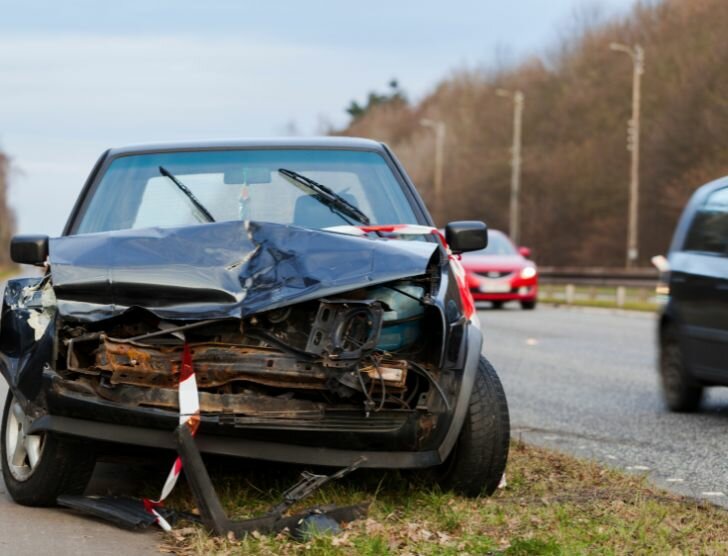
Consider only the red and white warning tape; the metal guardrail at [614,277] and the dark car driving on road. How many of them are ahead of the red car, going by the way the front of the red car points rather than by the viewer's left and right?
2

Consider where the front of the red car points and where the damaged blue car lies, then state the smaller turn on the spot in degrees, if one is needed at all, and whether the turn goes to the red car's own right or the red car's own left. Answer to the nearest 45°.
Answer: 0° — it already faces it

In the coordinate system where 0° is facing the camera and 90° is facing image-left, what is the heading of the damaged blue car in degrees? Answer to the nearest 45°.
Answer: approximately 0°

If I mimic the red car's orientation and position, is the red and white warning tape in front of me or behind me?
in front

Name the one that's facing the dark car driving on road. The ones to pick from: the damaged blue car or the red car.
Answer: the red car

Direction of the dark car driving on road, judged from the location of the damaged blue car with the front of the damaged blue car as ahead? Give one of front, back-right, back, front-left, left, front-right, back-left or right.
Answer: back-left

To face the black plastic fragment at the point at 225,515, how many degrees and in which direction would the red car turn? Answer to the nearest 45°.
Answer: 0° — it already faces it

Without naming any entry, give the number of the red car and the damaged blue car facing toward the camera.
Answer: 2

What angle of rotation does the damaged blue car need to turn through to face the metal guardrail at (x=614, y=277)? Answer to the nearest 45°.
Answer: approximately 180°

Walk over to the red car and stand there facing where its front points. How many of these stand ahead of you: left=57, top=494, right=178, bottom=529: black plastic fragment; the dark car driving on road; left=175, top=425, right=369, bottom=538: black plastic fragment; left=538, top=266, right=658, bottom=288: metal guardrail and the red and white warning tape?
4

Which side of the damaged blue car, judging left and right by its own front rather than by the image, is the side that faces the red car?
back

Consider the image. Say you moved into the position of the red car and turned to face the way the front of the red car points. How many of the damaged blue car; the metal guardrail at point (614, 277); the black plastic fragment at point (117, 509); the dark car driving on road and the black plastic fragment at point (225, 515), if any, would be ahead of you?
4
